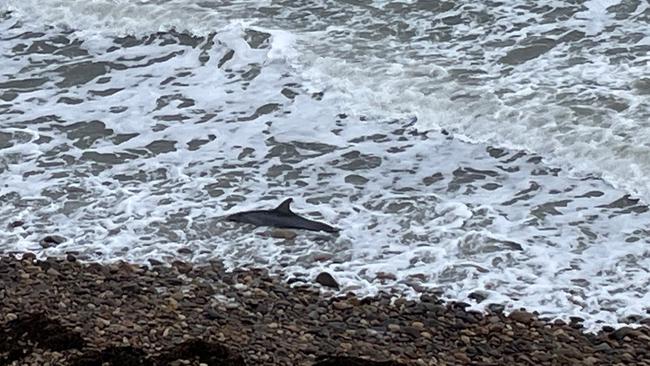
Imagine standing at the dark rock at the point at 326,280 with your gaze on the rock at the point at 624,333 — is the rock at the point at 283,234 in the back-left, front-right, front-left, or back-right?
back-left

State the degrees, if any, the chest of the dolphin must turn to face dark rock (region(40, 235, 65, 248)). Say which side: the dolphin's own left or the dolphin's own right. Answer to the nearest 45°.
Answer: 0° — it already faces it

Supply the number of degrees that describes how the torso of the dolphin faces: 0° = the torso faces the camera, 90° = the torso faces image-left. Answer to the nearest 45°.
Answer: approximately 90°

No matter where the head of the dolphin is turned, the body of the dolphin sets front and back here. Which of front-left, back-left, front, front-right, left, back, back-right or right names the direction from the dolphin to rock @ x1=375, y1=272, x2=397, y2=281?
back-left

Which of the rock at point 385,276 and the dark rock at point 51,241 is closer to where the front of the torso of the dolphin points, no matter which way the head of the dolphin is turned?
the dark rock

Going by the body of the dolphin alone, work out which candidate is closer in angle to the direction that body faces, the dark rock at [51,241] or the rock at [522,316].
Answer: the dark rock

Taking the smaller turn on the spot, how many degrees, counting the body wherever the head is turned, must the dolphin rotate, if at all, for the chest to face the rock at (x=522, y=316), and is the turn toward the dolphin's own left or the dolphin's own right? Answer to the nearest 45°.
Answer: approximately 135° to the dolphin's own left

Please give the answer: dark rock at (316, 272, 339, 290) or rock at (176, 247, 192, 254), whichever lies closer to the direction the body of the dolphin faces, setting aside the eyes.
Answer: the rock

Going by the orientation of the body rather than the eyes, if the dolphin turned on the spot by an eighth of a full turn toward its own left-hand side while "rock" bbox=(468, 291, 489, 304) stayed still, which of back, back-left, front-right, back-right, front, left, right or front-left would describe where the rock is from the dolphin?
left

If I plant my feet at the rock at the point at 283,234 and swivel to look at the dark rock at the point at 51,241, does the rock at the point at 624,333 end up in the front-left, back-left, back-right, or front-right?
back-left

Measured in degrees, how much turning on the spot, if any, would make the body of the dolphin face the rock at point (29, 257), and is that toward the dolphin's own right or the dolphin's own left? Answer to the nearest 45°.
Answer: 0° — it already faces it

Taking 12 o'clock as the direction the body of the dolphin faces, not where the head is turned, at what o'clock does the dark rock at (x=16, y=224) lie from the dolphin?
The dark rock is roughly at 12 o'clock from the dolphin.

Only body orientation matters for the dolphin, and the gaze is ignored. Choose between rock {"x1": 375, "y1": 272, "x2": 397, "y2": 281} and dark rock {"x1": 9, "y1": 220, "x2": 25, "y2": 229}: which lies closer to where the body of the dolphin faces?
the dark rock
